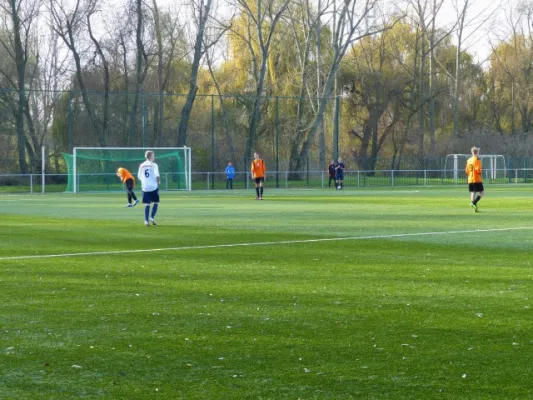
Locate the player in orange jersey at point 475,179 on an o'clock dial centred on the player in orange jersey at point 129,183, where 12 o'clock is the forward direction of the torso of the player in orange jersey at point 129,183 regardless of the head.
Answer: the player in orange jersey at point 475,179 is roughly at 7 o'clock from the player in orange jersey at point 129,183.

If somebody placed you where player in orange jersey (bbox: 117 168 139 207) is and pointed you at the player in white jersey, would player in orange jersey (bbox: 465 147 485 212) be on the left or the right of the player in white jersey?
left

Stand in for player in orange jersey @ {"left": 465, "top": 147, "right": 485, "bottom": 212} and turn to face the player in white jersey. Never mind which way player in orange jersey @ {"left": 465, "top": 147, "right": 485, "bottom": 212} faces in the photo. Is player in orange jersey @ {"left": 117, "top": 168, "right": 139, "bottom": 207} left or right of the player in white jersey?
right

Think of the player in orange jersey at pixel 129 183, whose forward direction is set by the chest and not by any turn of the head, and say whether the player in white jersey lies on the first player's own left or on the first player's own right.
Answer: on the first player's own left

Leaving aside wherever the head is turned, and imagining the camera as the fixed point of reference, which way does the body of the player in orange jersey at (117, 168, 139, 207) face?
to the viewer's left
